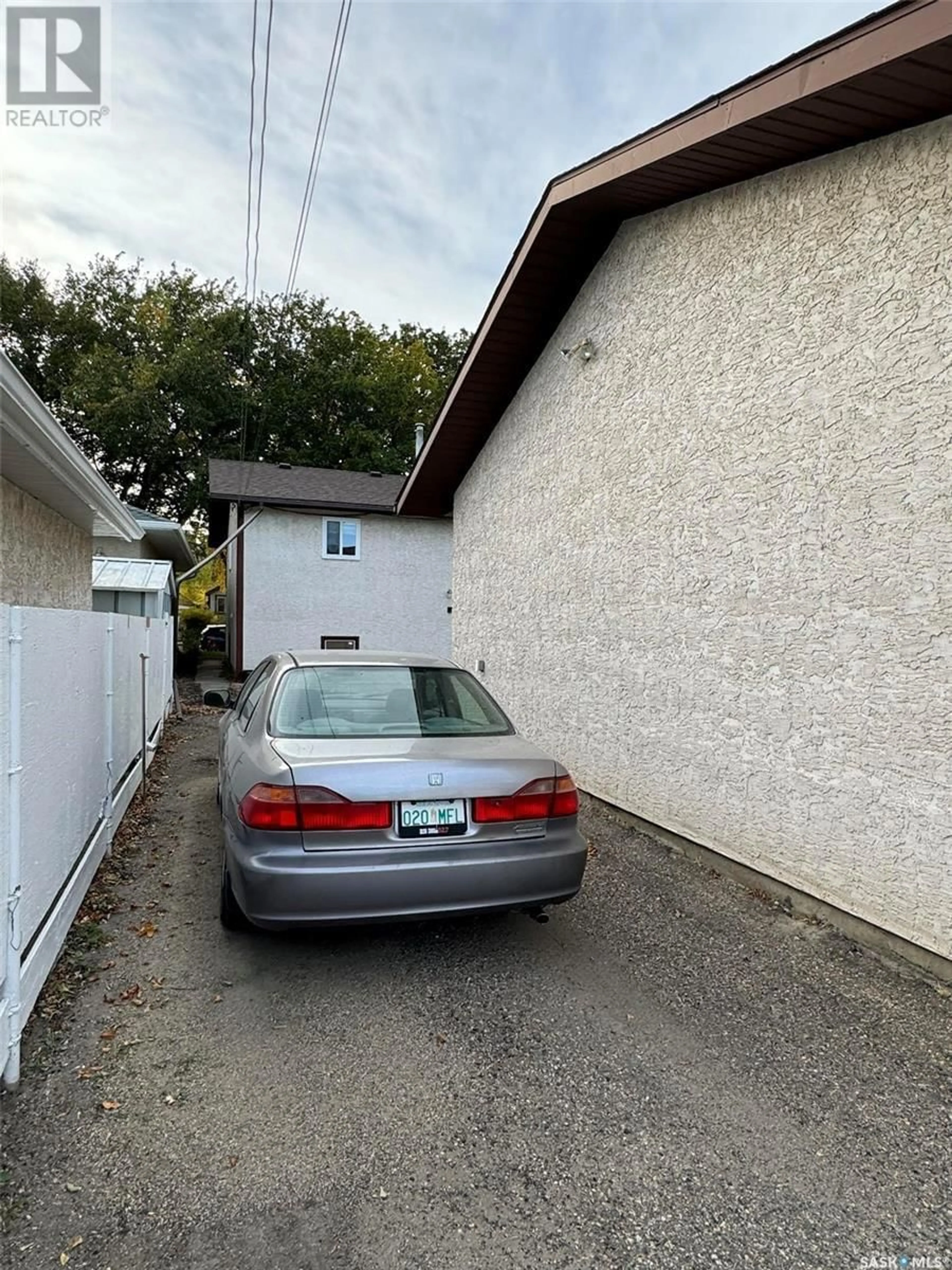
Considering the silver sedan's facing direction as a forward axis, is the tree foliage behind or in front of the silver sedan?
in front

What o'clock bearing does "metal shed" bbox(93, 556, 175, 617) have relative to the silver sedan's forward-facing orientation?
The metal shed is roughly at 11 o'clock from the silver sedan.

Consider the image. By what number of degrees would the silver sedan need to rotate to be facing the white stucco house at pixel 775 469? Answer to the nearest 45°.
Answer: approximately 90° to its right

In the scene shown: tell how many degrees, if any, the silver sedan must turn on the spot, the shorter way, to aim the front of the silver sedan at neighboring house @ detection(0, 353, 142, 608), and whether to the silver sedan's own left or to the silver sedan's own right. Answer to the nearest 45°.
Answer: approximately 45° to the silver sedan's own left

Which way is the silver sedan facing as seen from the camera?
away from the camera

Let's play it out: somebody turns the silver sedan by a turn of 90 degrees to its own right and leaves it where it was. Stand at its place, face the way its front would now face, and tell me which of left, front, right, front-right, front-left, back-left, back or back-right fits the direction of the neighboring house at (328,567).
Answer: left
